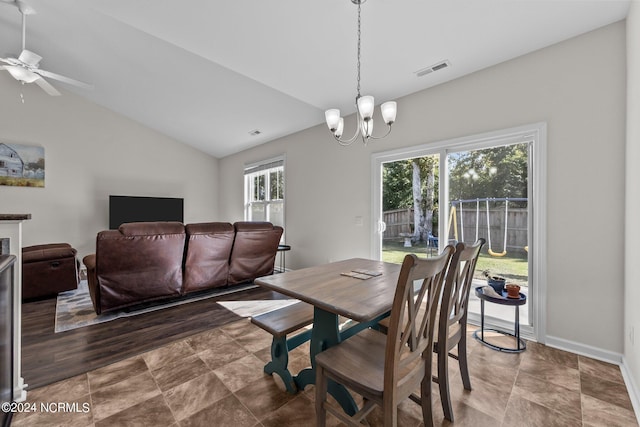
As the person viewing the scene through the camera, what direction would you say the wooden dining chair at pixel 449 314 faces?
facing away from the viewer and to the left of the viewer

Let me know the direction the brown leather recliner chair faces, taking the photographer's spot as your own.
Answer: facing to the right of the viewer

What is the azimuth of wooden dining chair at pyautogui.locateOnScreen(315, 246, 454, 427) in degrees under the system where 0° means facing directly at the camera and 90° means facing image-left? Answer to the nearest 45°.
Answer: approximately 135°

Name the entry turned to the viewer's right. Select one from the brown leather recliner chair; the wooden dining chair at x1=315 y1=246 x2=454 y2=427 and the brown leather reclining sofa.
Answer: the brown leather recliner chair

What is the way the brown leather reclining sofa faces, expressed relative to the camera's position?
facing away from the viewer and to the left of the viewer
